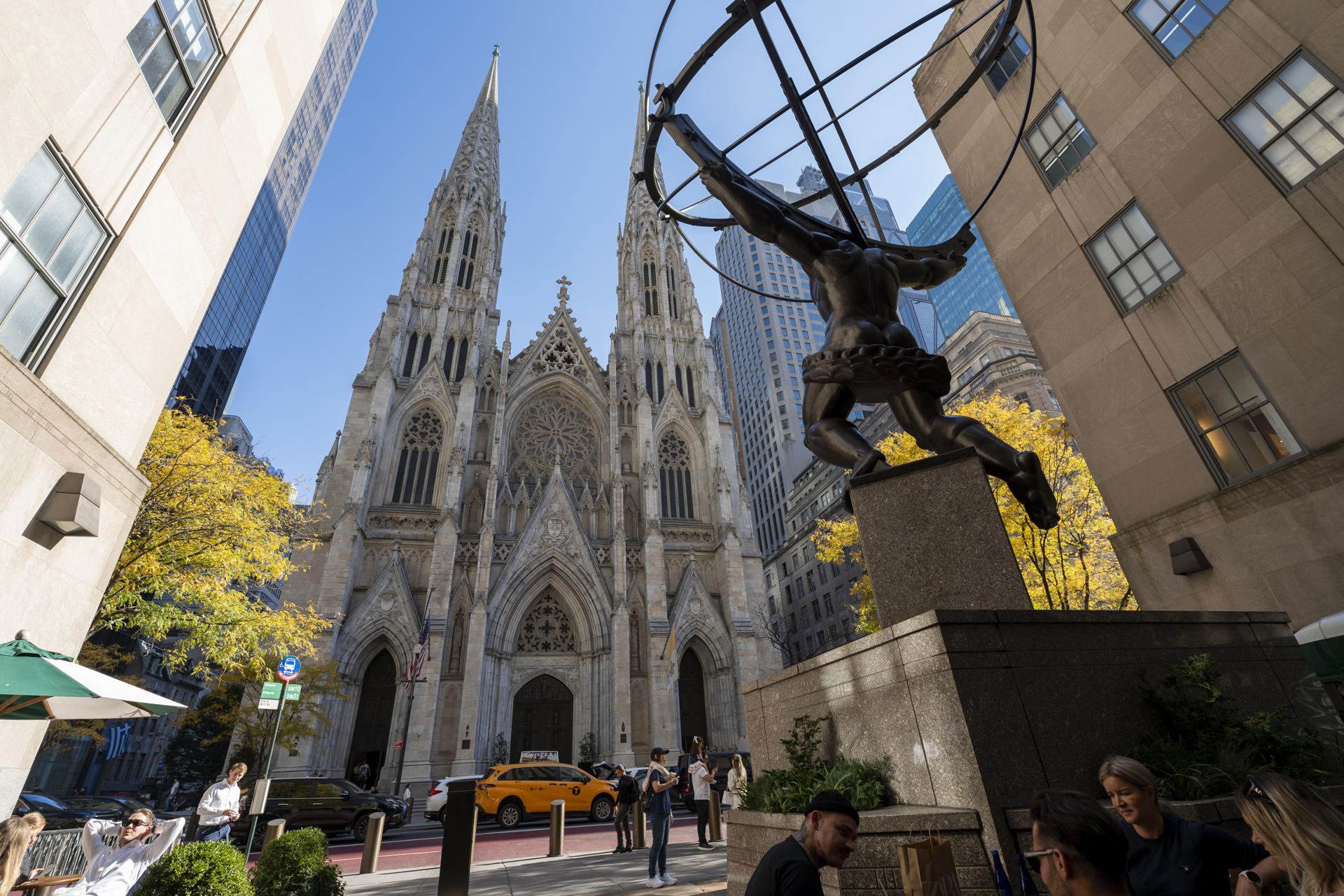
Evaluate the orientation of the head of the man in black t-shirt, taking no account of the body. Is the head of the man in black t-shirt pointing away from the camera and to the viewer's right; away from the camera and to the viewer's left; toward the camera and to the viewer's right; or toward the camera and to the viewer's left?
toward the camera and to the viewer's right

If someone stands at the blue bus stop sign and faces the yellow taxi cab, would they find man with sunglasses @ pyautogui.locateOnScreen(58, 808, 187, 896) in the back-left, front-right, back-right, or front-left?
back-right

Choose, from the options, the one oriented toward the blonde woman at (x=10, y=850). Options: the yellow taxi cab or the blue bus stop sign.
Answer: the blue bus stop sign

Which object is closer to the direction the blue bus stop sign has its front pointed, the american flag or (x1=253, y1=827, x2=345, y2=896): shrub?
the shrub

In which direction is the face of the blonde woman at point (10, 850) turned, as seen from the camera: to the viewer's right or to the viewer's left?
to the viewer's right

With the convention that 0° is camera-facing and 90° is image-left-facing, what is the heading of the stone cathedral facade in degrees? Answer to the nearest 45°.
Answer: approximately 0°

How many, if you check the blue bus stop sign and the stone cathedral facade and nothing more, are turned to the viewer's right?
0

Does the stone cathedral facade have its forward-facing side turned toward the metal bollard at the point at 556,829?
yes

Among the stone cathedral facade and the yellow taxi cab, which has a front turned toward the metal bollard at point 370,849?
the stone cathedral facade
